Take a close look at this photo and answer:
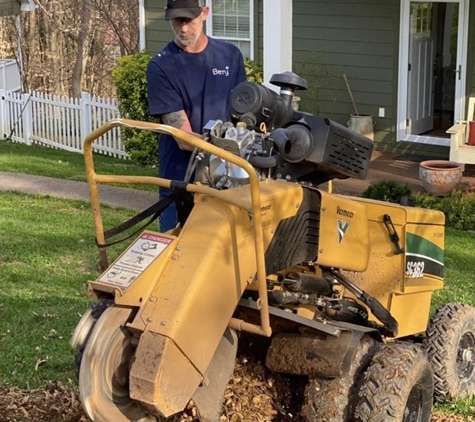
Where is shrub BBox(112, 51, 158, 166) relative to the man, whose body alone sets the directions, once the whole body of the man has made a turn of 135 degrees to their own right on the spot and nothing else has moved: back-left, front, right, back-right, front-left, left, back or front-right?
front-right

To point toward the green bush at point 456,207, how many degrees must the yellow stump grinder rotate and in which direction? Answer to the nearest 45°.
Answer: approximately 135° to its right

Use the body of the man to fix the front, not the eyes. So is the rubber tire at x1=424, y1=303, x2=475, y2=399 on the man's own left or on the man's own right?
on the man's own left

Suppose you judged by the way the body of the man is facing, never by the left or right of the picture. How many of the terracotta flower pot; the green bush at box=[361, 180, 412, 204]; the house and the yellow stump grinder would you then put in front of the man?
1

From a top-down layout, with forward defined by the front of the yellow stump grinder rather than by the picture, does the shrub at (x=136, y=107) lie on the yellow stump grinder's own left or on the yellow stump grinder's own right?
on the yellow stump grinder's own right

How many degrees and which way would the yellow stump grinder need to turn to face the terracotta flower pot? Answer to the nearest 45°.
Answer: approximately 135° to its right

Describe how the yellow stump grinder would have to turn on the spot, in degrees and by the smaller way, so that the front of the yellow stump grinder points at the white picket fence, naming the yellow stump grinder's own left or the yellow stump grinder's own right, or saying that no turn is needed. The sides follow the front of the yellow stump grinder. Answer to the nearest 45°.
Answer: approximately 135° to the yellow stump grinder's own right

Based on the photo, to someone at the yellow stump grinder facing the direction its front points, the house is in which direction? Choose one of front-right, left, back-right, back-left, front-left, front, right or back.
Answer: back-right

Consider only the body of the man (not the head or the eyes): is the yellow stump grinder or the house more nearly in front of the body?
the yellow stump grinder

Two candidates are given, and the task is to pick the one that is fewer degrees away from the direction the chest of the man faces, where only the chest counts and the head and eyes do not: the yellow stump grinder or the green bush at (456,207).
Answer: the yellow stump grinder

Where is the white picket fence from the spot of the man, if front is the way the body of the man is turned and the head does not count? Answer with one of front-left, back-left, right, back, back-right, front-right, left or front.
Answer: back

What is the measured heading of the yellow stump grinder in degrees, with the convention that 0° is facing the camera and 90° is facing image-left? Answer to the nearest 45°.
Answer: approximately 45°

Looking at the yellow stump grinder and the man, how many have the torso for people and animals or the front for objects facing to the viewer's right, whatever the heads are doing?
0

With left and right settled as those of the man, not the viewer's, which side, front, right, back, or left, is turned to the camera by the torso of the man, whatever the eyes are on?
front
